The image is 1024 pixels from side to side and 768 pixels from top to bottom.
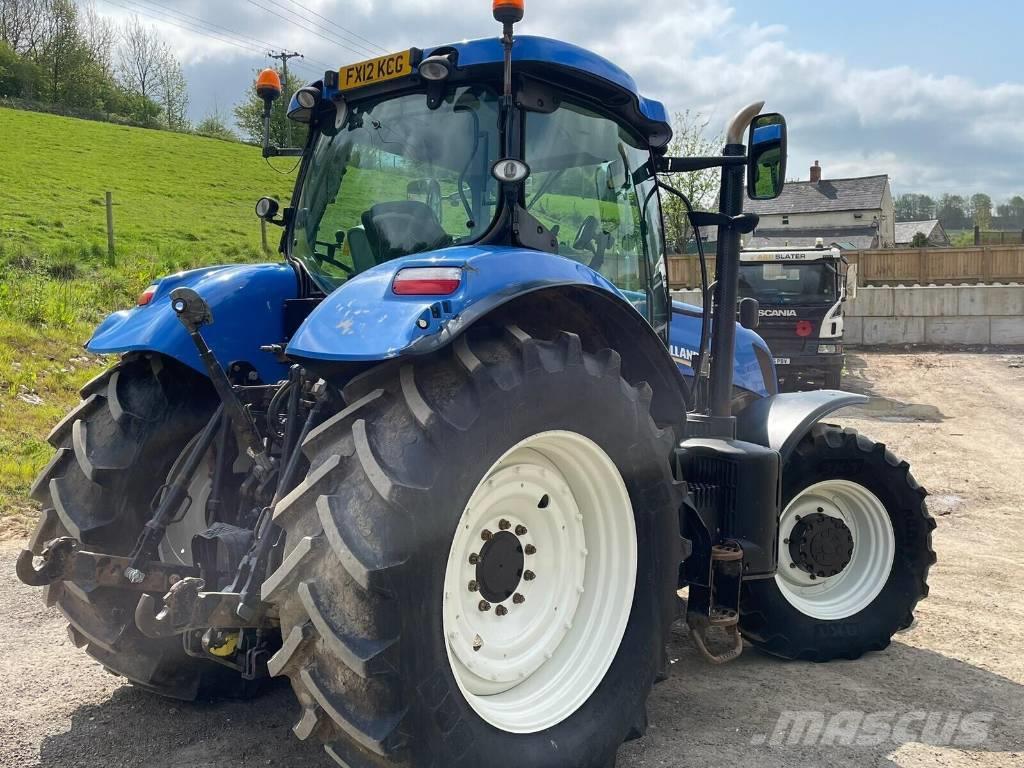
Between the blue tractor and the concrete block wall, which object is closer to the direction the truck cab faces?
the blue tractor

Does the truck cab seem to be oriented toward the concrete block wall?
no

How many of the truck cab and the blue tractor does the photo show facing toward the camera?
1

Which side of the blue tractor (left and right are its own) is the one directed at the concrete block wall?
front

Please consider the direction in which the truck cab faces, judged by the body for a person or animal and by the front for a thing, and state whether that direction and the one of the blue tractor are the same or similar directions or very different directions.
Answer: very different directions

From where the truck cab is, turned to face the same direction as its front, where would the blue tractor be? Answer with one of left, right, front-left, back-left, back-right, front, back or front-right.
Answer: front

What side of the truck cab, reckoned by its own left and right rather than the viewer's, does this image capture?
front

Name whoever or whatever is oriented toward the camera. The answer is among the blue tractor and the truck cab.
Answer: the truck cab

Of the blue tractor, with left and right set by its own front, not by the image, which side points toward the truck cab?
front

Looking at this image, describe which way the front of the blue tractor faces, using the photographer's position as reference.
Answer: facing away from the viewer and to the right of the viewer
